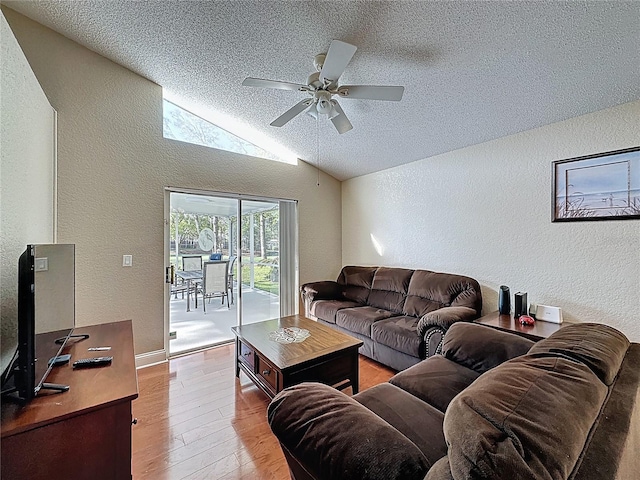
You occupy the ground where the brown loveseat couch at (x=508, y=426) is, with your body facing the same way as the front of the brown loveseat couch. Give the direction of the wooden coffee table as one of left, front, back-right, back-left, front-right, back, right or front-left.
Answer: front

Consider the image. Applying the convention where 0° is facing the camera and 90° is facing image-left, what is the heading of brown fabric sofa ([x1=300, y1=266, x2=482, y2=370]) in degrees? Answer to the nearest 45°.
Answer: approximately 45°

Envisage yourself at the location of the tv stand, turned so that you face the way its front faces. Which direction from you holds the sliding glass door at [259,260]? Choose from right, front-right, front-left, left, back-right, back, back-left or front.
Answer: front-left

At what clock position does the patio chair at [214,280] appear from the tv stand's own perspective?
The patio chair is roughly at 10 o'clock from the tv stand.

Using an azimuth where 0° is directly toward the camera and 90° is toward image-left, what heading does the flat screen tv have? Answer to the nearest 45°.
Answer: approximately 270°

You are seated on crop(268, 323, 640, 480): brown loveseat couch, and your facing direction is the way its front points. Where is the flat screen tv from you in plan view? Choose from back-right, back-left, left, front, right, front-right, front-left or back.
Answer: front-left

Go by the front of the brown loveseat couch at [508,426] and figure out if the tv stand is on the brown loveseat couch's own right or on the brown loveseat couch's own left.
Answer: on the brown loveseat couch's own left

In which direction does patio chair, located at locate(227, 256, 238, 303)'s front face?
to the viewer's left

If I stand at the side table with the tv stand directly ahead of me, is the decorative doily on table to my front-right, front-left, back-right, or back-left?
front-right

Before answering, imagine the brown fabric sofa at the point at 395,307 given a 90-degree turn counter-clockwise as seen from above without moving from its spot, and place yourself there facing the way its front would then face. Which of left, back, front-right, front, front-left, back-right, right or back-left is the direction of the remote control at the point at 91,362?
right

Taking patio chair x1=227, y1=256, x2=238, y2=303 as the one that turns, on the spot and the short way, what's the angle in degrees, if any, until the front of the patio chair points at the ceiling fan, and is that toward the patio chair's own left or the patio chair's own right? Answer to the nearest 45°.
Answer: approximately 90° to the patio chair's own left

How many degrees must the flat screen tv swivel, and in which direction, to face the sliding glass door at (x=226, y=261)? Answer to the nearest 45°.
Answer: approximately 45° to its left

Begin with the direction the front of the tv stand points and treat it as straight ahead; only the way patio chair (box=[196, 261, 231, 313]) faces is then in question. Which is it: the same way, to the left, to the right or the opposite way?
to the left

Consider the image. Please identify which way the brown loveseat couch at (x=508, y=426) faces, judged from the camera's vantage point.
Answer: facing away from the viewer and to the left of the viewer

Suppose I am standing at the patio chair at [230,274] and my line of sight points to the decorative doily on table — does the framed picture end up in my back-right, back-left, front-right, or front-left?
front-left

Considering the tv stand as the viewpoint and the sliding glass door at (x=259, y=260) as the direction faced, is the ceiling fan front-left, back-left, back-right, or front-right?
front-right

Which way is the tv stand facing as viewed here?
to the viewer's right

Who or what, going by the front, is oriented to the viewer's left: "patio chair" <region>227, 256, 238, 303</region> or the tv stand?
the patio chair

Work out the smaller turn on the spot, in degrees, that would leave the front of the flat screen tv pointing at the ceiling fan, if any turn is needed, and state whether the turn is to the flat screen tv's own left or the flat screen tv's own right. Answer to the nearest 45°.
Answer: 0° — it already faces it
